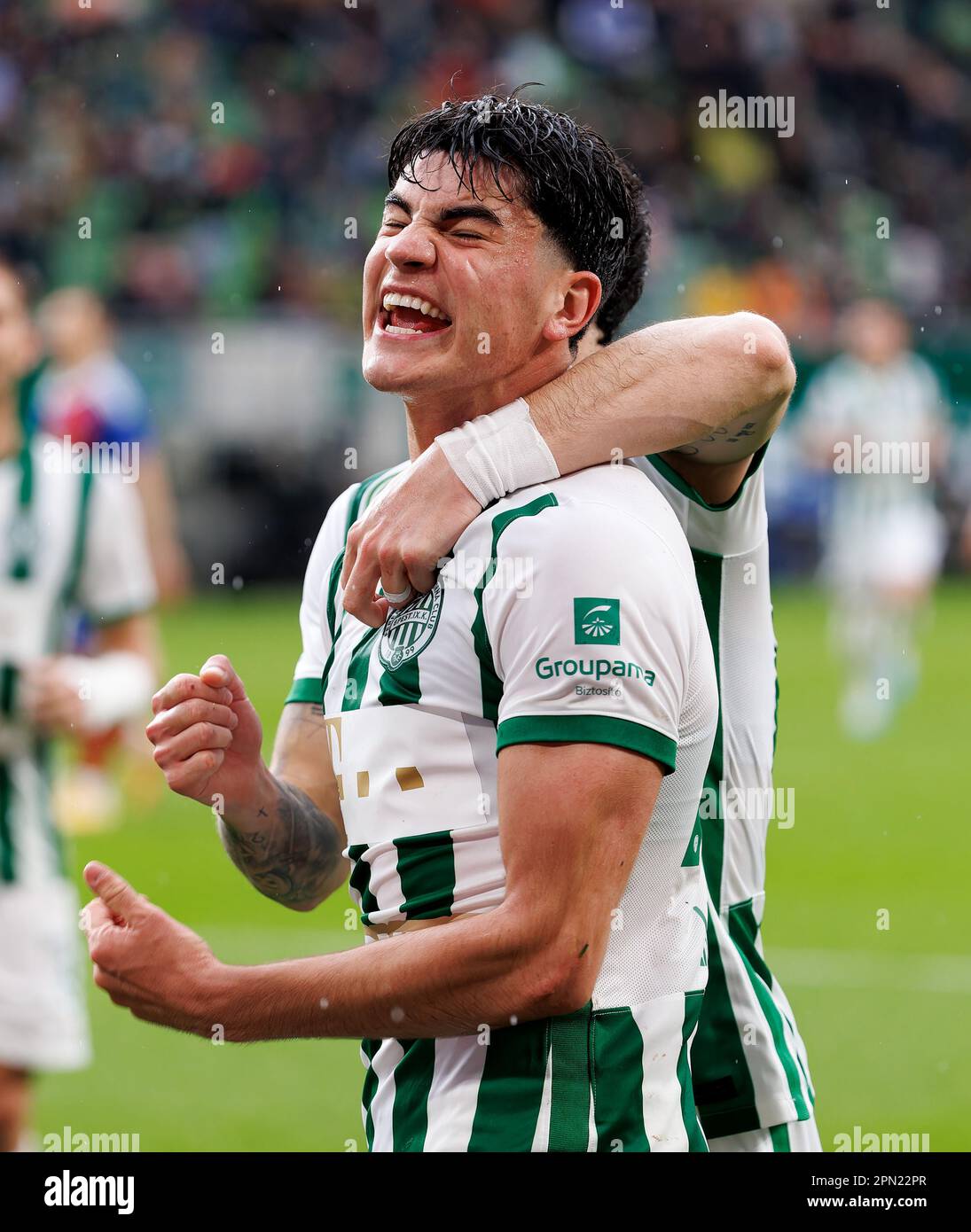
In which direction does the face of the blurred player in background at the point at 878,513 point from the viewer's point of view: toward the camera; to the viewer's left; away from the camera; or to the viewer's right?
toward the camera

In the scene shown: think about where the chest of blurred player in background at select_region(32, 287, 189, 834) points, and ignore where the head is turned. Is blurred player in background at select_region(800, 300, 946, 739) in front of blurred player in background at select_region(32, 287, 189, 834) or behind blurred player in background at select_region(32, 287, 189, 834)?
behind

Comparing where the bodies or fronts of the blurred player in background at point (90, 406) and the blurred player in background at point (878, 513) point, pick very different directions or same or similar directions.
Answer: same or similar directions

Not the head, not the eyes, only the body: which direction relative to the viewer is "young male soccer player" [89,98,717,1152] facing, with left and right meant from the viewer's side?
facing the viewer and to the left of the viewer

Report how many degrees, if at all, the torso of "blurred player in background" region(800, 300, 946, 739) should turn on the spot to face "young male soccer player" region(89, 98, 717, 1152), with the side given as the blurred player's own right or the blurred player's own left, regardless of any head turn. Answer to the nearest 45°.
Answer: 0° — they already face them

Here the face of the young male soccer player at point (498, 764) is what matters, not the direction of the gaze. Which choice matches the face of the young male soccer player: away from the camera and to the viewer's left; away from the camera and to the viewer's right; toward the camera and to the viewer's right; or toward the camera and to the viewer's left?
toward the camera and to the viewer's left

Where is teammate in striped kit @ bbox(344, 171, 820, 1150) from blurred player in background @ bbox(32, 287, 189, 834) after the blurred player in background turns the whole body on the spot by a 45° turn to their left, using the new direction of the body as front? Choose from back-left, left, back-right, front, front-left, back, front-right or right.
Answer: front

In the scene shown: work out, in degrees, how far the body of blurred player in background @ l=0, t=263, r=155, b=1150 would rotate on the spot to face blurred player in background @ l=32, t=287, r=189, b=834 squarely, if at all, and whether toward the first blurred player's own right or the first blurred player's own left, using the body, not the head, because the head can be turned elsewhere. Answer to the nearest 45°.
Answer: approximately 180°

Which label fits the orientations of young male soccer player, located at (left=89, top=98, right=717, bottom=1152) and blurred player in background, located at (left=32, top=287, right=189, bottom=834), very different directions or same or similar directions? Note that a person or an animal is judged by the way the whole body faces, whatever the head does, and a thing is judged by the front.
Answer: same or similar directions

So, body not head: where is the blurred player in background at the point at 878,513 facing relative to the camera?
toward the camera

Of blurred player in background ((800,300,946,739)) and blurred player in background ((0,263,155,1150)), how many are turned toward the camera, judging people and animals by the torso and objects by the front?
2

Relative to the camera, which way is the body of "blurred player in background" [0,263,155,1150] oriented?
toward the camera

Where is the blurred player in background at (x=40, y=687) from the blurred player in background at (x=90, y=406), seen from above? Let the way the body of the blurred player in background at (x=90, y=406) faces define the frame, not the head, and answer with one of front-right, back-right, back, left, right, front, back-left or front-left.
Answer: front-left

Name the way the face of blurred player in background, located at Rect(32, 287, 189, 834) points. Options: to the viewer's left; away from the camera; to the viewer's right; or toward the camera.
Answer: toward the camera
